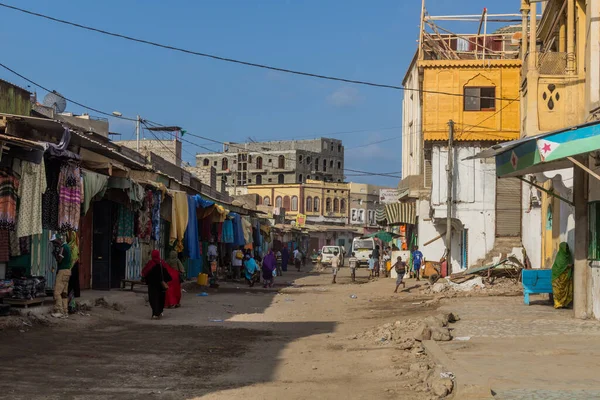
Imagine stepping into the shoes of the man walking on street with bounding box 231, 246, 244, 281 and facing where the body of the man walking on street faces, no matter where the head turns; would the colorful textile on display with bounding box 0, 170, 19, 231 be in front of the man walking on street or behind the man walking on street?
behind

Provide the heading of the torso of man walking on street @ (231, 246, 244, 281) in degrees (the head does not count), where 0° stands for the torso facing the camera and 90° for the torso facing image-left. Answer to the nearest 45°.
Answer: approximately 180°
